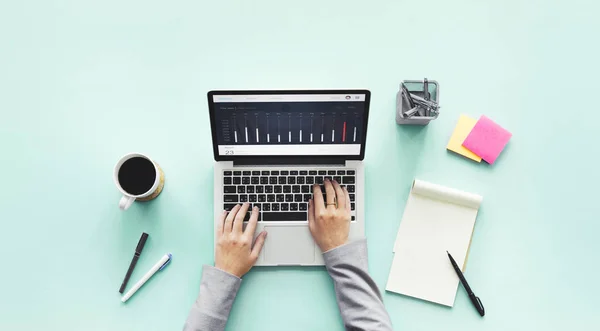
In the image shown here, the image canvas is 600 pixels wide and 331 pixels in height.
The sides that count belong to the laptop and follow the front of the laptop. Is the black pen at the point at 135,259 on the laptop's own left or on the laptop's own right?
on the laptop's own right

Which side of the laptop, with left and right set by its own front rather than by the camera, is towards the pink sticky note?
left

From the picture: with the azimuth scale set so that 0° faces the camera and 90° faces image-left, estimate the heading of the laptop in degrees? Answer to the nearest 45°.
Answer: approximately 0°

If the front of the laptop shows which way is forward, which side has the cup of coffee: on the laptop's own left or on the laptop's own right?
on the laptop's own right

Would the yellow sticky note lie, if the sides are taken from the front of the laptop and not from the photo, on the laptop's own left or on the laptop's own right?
on the laptop's own left

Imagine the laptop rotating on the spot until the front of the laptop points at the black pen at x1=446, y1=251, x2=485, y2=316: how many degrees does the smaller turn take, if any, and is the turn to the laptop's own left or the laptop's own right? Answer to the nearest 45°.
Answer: approximately 90° to the laptop's own left

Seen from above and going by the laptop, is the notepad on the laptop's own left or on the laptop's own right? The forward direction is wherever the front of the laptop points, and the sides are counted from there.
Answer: on the laptop's own left
